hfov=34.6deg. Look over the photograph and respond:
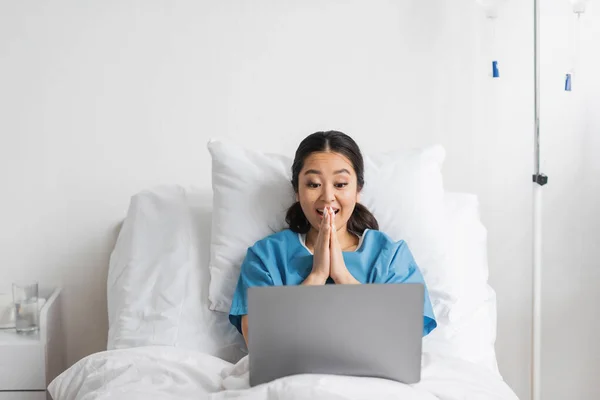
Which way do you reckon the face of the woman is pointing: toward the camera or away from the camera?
toward the camera

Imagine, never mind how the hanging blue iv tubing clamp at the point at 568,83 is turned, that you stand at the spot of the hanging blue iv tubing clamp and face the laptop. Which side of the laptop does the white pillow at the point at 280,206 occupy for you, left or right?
right

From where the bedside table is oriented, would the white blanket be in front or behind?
in front

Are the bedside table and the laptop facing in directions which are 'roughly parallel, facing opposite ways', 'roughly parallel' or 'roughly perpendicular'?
roughly parallel, facing opposite ways

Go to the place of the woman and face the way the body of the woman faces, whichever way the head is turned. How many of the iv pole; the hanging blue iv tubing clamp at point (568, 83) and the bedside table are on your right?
1

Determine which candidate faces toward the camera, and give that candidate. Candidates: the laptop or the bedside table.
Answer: the bedside table

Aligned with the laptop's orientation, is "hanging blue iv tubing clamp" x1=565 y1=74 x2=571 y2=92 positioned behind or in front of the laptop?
in front

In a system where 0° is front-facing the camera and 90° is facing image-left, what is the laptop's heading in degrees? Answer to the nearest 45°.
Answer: approximately 180°

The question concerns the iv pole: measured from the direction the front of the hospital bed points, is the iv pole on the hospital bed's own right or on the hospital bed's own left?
on the hospital bed's own left

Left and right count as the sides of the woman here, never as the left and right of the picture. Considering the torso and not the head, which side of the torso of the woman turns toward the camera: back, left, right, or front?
front

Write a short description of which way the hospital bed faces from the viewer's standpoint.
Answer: facing the viewer

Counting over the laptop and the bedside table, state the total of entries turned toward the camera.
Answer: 1

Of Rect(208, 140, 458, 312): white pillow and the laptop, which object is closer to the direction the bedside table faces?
the laptop

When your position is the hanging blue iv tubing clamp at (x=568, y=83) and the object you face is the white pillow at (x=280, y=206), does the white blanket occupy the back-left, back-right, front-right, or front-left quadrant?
front-left

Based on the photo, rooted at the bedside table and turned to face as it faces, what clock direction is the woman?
The woman is roughly at 10 o'clock from the bedside table.

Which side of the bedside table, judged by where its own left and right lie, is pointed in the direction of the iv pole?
left

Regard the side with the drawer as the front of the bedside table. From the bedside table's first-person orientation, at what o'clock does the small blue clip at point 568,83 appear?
The small blue clip is roughly at 9 o'clock from the bedside table.
